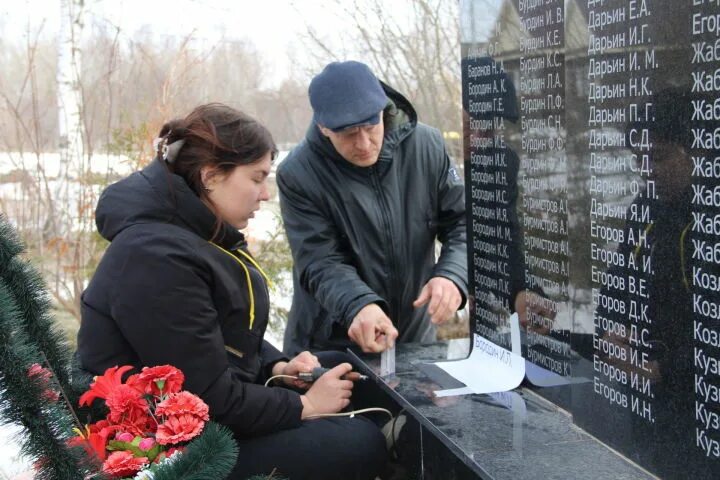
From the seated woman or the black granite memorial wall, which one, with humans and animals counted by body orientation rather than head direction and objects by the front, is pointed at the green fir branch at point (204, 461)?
the black granite memorial wall

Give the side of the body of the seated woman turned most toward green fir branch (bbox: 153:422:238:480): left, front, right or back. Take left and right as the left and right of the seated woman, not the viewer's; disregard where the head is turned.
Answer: right

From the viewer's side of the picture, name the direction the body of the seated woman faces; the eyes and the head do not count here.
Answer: to the viewer's right

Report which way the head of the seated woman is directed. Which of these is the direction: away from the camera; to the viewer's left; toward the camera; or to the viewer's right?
to the viewer's right

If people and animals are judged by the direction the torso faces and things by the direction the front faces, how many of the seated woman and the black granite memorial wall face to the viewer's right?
1

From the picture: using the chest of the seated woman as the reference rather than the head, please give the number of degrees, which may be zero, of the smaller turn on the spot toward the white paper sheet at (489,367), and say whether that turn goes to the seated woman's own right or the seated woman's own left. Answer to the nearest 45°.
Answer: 0° — they already face it

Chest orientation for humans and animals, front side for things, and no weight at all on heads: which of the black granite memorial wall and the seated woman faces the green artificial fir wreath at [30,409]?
the black granite memorial wall

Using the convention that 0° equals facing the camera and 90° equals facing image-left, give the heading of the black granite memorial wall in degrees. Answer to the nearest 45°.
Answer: approximately 45°

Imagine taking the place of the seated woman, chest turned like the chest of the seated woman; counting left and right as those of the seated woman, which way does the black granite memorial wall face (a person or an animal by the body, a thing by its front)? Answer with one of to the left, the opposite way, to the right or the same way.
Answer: the opposite way

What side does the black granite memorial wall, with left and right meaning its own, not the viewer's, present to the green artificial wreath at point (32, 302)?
front

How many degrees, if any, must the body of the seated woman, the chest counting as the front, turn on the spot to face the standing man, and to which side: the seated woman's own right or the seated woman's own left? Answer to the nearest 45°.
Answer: approximately 45° to the seated woman's own left

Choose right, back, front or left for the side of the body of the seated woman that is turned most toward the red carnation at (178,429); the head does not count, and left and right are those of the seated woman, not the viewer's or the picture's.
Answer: right

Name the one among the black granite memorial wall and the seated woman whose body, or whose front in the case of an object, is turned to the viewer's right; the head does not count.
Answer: the seated woman

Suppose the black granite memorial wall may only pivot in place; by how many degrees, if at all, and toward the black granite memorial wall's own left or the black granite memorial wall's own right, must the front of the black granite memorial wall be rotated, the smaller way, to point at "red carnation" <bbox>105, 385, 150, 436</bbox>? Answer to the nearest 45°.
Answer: approximately 45° to the black granite memorial wall's own right
